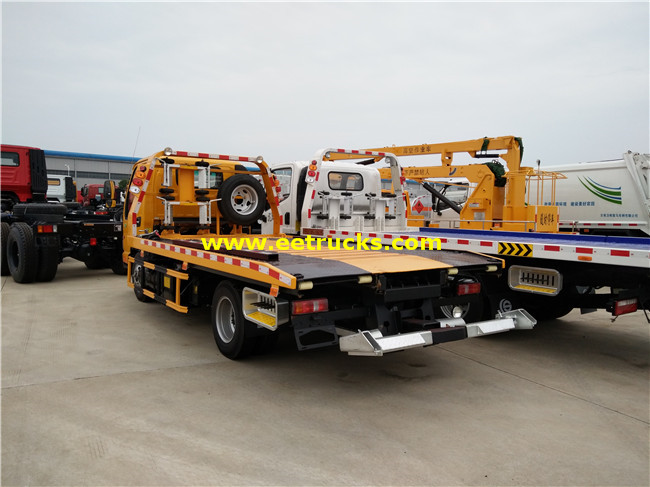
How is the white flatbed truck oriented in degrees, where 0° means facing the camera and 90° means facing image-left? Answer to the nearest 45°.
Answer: approximately 135°

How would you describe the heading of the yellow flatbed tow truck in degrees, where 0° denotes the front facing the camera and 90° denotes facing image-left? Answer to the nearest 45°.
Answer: approximately 135°
